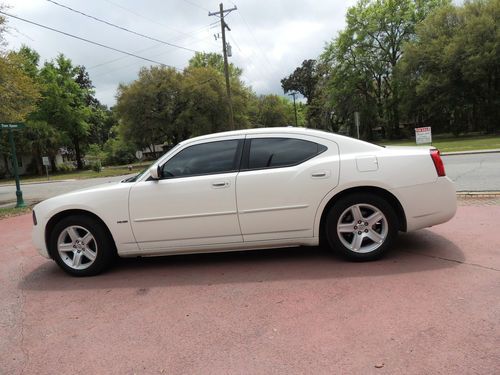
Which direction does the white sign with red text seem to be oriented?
toward the camera

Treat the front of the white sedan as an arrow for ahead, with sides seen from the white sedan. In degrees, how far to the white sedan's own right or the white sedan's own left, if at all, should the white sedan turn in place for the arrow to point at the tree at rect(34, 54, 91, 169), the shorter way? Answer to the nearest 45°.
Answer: approximately 45° to the white sedan's own right

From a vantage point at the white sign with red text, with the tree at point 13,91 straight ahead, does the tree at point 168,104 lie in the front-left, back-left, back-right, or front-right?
front-right

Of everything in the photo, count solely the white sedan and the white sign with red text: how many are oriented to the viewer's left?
1

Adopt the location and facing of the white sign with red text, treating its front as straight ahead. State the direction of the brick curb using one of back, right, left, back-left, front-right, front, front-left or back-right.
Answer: front

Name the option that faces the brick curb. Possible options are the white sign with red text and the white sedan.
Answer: the white sign with red text

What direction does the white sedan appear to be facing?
to the viewer's left

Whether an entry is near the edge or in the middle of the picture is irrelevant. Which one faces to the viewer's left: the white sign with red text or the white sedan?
the white sedan

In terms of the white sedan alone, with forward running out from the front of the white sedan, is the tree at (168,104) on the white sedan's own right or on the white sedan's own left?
on the white sedan's own right

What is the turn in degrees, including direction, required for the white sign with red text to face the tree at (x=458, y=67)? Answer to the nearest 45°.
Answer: approximately 180°

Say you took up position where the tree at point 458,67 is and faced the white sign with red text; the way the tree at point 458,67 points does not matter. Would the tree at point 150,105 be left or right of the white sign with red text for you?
right

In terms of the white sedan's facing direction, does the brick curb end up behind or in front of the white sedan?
behind

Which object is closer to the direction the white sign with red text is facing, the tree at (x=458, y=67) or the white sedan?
the white sedan

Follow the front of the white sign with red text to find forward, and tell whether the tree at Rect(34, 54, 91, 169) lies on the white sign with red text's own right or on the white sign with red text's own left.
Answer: on the white sign with red text's own right
